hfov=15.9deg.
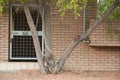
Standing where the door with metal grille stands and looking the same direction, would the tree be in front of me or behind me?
in front

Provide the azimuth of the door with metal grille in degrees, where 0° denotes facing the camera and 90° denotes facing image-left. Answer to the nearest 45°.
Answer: approximately 0°
